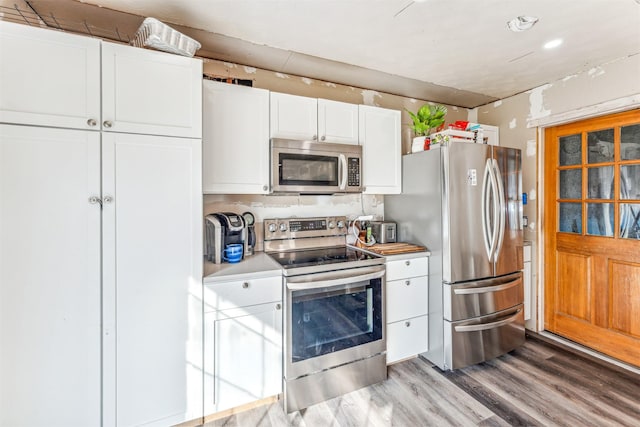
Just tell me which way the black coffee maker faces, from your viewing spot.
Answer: facing the viewer and to the right of the viewer

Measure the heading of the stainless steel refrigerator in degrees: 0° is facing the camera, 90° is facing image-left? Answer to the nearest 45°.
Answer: approximately 315°

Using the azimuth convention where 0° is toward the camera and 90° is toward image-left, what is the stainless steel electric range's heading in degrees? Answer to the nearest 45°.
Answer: approximately 315°

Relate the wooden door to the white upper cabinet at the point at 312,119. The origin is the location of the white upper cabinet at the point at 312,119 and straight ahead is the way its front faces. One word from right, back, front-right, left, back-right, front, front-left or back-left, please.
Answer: front-left

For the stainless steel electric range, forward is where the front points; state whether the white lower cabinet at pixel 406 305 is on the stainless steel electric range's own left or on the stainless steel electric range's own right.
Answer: on the stainless steel electric range's own left

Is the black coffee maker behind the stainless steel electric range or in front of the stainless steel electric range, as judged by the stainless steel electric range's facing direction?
behind
